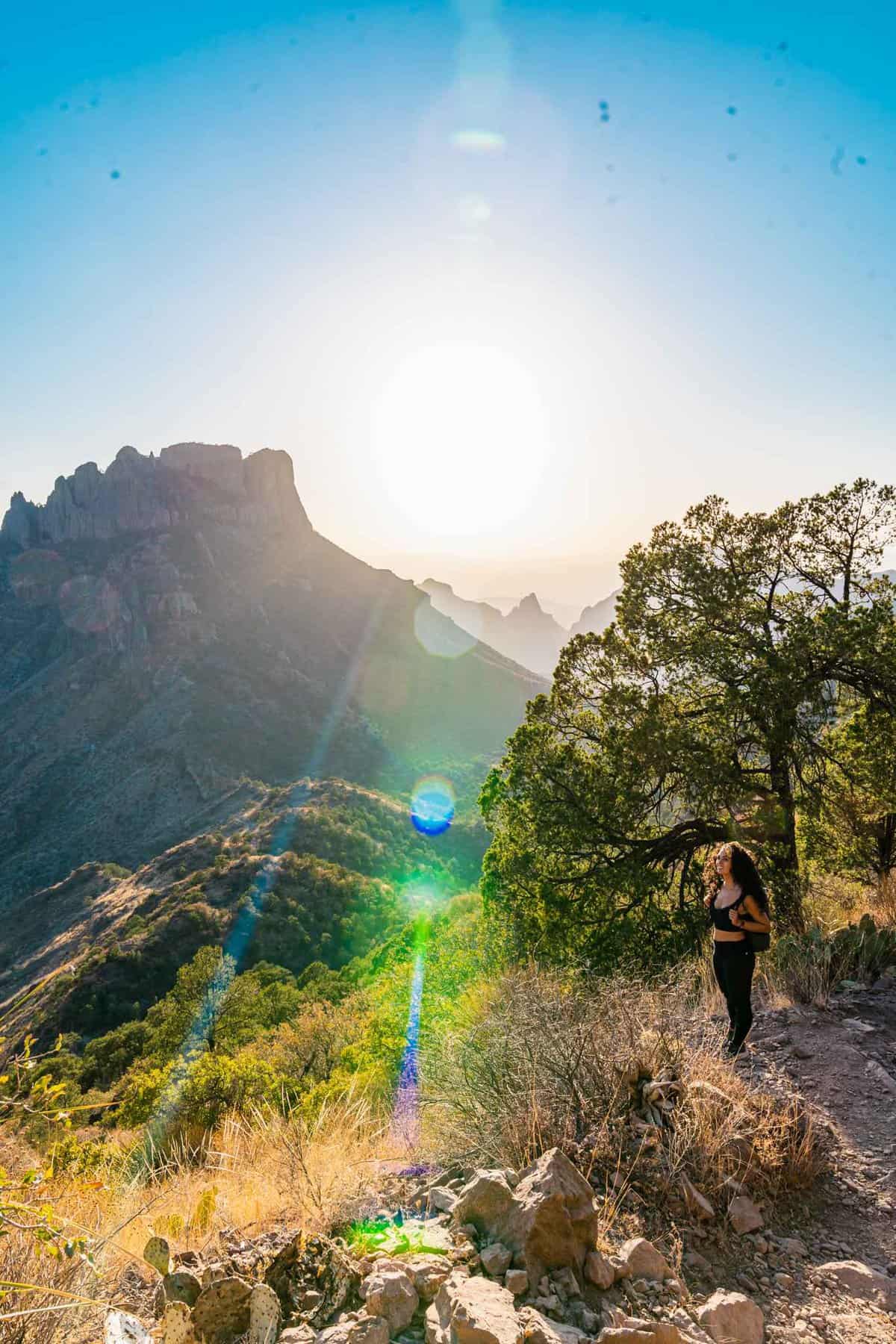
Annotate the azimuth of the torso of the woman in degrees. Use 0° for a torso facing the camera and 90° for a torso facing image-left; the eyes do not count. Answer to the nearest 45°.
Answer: approximately 45°

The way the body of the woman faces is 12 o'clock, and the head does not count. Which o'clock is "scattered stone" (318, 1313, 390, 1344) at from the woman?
The scattered stone is roughly at 11 o'clock from the woman.

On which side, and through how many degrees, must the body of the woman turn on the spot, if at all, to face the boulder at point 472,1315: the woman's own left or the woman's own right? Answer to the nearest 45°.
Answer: approximately 45° to the woman's own left

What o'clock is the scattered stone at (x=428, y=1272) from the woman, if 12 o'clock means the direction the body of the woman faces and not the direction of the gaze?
The scattered stone is roughly at 11 o'clock from the woman.
